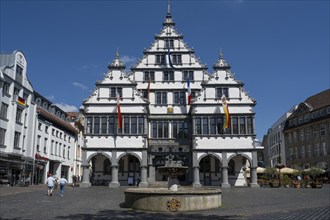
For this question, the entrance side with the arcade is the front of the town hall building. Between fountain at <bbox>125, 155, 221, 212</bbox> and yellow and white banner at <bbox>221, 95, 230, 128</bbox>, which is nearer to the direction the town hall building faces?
the fountain

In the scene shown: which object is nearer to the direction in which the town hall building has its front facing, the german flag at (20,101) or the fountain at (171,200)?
the fountain

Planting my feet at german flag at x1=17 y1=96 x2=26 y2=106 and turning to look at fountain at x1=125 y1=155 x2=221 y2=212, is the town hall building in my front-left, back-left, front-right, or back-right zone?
front-left

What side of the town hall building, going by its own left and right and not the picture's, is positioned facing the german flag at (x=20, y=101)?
right

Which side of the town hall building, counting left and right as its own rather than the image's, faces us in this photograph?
front

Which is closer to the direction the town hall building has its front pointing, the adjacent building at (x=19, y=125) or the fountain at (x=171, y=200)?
the fountain

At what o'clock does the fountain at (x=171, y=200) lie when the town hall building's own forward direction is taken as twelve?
The fountain is roughly at 12 o'clock from the town hall building.

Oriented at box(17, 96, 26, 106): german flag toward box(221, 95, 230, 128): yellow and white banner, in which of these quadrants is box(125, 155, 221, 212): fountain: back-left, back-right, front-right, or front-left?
front-right

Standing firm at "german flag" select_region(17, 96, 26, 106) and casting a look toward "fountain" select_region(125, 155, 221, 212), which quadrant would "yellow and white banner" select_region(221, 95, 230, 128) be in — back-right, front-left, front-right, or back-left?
front-left

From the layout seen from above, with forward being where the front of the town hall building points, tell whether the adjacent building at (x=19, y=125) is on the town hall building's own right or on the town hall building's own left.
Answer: on the town hall building's own right

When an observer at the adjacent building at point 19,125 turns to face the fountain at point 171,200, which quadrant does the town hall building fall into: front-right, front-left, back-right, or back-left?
front-left
